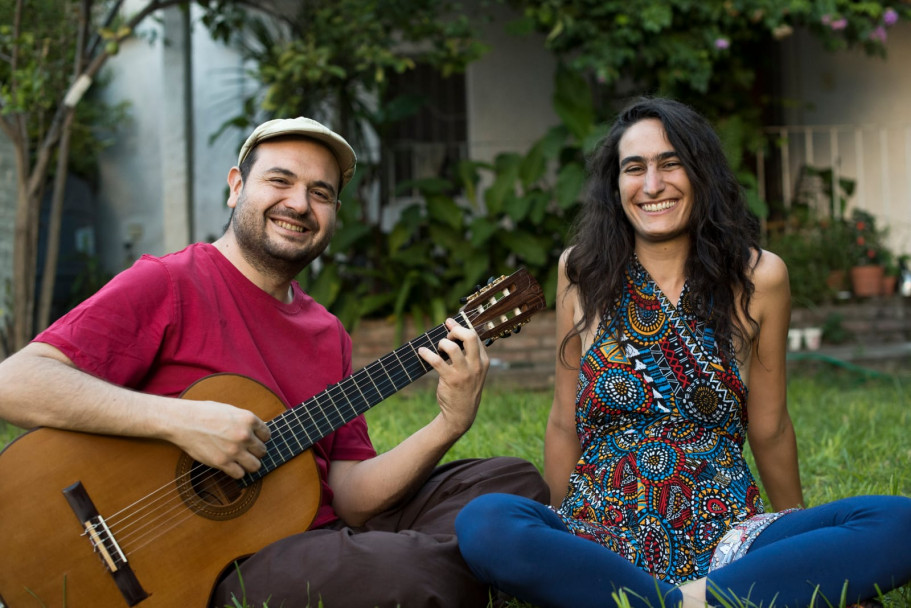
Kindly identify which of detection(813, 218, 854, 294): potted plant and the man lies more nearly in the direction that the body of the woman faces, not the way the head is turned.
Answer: the man

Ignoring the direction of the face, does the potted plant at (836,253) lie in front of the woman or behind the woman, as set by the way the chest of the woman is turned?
behind

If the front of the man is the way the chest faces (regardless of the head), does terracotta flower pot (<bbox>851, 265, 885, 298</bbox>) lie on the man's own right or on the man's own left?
on the man's own left

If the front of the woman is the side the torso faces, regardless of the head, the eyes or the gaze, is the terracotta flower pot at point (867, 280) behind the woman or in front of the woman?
behind

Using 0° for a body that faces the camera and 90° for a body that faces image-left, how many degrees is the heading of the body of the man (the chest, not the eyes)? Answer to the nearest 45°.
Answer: approximately 315°

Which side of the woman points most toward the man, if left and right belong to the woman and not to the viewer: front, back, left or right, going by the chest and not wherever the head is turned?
right

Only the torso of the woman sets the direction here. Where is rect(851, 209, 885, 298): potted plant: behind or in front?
behind

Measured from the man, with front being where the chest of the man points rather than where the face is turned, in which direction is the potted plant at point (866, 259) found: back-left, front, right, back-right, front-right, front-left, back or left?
left

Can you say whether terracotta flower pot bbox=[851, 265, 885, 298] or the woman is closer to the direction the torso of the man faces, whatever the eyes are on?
the woman

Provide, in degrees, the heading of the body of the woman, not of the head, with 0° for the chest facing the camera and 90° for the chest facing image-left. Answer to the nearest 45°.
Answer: approximately 0°
